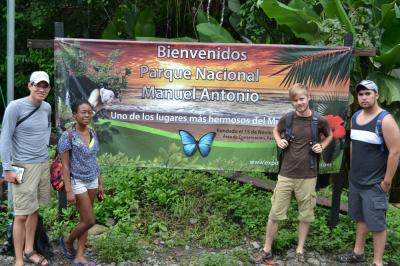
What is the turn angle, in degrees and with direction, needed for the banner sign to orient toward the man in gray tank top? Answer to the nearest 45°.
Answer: approximately 45° to its left

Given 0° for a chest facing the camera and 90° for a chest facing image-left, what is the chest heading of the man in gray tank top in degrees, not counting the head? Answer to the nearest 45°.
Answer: approximately 45°

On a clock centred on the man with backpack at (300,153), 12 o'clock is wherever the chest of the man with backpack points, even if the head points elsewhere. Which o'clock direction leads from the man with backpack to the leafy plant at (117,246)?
The leafy plant is roughly at 3 o'clock from the man with backpack.

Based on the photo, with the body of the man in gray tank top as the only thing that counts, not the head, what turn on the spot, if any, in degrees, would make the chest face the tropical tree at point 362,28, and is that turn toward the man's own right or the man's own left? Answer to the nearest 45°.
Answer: approximately 135° to the man's own right

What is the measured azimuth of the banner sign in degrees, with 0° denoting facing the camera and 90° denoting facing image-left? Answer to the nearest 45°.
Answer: approximately 0°

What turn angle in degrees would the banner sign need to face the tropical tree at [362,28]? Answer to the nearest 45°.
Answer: approximately 135° to its left

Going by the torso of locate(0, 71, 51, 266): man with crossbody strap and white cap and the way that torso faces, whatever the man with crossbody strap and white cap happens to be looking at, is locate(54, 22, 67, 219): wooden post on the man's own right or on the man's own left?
on the man's own left

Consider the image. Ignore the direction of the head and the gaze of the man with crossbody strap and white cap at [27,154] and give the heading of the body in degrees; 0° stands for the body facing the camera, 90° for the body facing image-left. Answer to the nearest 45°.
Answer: approximately 315°

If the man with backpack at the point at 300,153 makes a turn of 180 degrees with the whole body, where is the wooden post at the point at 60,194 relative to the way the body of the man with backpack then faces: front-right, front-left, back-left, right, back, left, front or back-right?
left

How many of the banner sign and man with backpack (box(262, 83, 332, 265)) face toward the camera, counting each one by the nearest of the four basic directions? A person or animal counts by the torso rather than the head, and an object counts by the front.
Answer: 2

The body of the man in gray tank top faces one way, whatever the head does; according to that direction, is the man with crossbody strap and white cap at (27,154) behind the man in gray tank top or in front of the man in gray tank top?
in front
